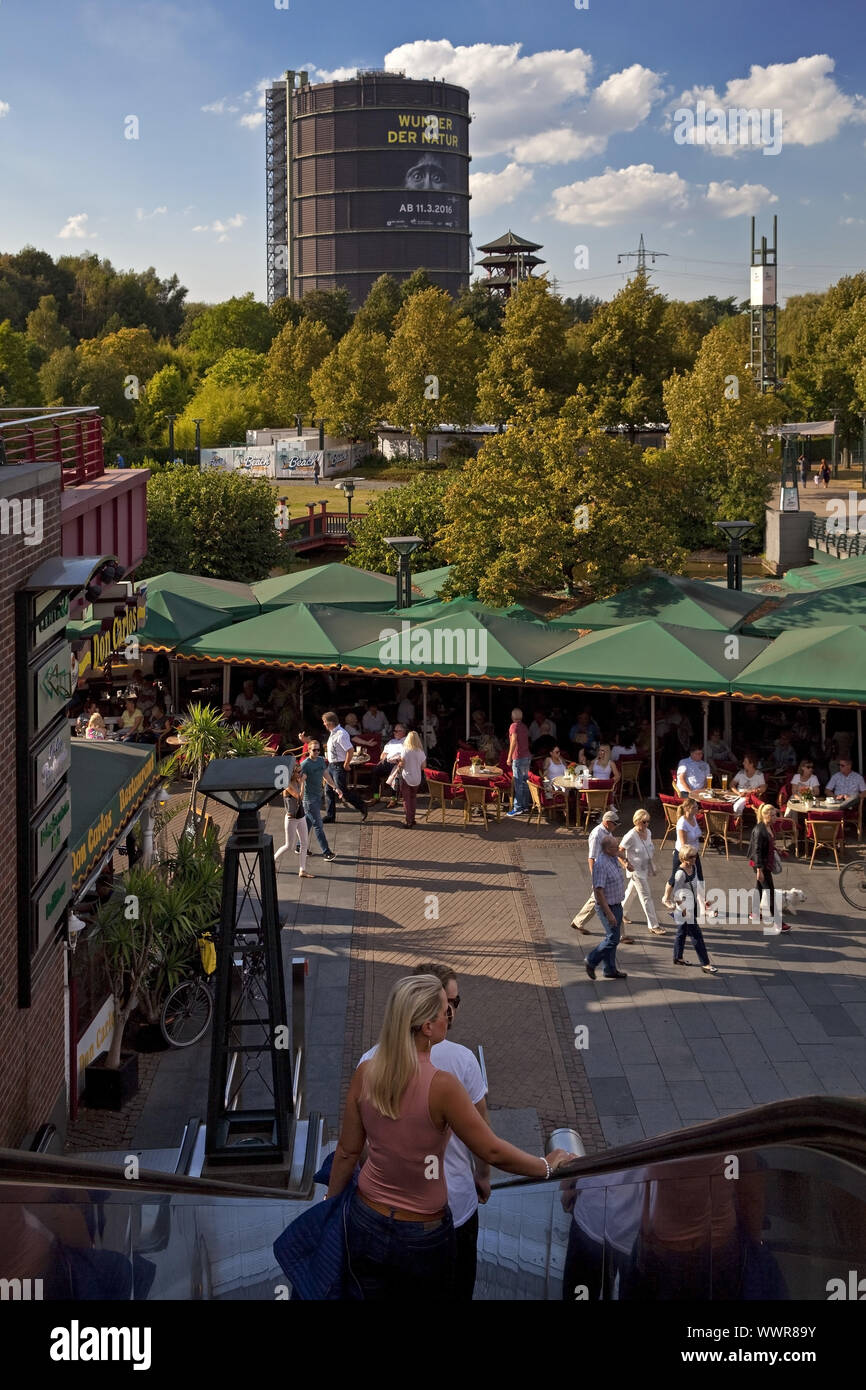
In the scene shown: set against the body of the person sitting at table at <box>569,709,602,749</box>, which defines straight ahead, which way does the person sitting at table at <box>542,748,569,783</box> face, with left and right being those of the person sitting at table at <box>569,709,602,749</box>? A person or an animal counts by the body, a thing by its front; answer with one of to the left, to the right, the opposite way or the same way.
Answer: the same way

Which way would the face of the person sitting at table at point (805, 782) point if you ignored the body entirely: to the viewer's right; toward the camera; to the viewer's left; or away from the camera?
toward the camera

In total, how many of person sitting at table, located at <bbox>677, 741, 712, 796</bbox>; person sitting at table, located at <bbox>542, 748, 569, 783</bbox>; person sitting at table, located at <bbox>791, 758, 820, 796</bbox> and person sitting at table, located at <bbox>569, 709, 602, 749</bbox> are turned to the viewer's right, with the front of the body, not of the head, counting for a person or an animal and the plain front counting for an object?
0

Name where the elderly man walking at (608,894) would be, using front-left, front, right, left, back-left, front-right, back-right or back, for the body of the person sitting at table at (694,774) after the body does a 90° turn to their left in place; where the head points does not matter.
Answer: right

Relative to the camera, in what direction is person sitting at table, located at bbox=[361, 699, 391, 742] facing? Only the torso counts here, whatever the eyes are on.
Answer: toward the camera

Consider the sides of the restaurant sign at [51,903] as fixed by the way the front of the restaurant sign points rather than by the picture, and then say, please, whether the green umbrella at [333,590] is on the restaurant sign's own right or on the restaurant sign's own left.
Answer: on the restaurant sign's own left

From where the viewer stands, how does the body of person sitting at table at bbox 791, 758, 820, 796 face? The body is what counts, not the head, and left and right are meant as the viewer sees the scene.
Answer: facing the viewer

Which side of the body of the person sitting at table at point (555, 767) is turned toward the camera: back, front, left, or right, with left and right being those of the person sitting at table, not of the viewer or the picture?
front

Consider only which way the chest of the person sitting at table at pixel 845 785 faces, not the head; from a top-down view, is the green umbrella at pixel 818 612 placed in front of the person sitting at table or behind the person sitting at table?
behind

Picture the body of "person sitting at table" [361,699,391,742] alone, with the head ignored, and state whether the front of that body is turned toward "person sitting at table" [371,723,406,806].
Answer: yes

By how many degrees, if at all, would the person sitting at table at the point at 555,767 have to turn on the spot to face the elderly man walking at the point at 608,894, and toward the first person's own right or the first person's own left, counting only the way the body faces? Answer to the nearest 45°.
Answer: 0° — they already face them

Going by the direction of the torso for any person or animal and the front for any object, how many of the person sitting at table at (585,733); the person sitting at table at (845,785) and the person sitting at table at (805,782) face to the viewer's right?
0

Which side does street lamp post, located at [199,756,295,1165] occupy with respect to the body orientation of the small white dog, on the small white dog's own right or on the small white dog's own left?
on the small white dog's own right

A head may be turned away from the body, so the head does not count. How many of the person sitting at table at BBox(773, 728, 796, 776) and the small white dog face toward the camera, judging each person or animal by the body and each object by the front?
1

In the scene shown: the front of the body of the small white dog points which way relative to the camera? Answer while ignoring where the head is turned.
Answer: to the viewer's right

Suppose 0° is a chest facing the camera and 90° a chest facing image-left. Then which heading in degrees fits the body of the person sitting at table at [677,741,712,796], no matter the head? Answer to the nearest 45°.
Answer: approximately 0°
